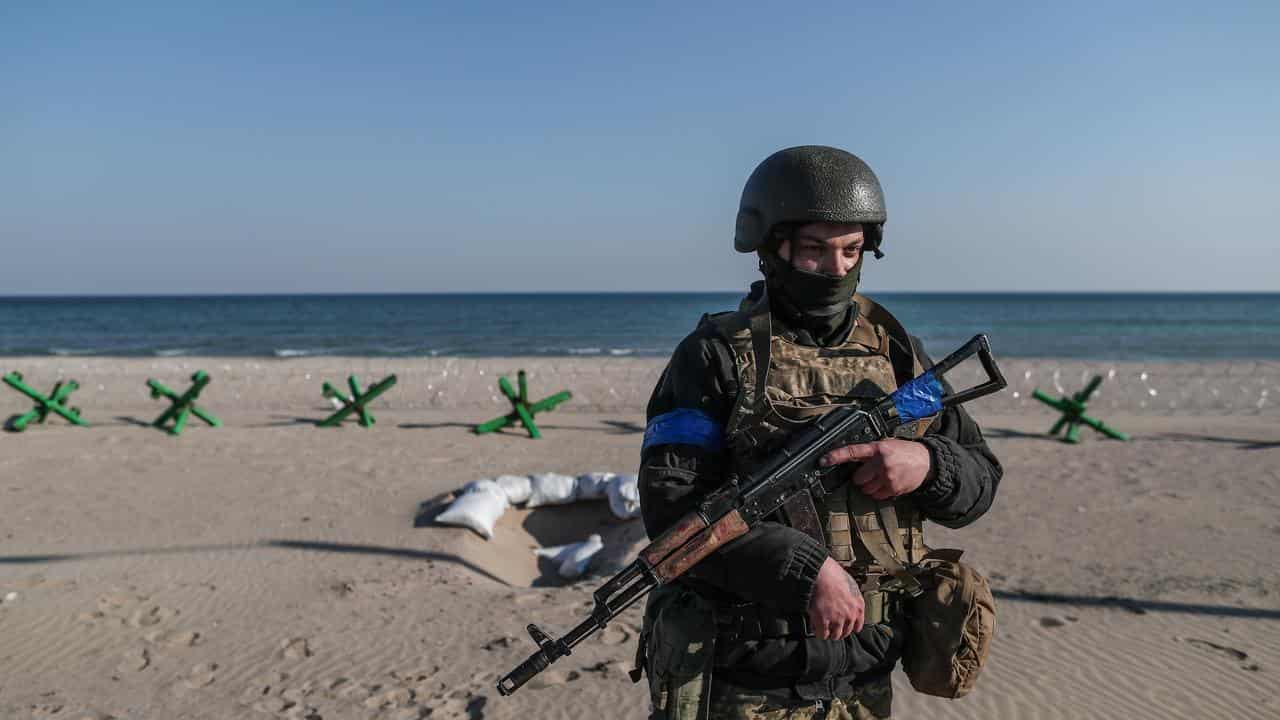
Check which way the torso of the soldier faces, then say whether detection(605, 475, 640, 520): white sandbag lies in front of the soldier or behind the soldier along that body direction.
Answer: behind

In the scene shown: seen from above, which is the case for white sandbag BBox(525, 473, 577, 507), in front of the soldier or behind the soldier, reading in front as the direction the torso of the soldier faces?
behind

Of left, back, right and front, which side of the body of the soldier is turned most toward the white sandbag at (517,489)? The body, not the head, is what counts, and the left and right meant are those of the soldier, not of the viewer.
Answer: back

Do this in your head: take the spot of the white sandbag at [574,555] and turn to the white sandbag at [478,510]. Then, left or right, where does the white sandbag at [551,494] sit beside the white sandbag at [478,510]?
right

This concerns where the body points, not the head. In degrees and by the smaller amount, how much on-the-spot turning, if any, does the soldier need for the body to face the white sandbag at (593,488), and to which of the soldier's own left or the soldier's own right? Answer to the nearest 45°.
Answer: approximately 135° to the soldier's own left

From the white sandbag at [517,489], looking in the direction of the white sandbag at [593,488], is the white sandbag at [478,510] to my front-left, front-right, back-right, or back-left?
back-right

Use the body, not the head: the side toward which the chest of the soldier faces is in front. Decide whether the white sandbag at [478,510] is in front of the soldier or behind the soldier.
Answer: behind

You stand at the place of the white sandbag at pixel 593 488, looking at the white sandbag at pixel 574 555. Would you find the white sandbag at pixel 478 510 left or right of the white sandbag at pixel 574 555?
right

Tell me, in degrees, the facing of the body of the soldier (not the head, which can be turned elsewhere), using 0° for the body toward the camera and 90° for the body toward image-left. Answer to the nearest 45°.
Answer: approximately 315°
